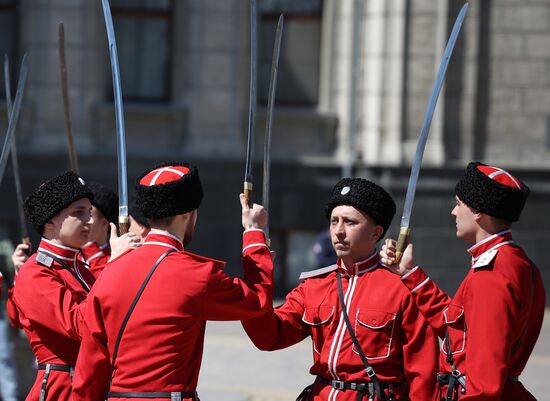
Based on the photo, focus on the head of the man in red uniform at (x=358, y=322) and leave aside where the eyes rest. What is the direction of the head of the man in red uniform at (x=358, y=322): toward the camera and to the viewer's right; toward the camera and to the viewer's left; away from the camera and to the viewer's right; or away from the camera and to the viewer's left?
toward the camera and to the viewer's left

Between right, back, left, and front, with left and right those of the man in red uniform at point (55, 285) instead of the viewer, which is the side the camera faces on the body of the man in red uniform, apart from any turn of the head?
right

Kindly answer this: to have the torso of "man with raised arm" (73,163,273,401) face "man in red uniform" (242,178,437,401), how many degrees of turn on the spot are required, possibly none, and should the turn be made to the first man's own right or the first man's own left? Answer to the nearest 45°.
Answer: approximately 45° to the first man's own right

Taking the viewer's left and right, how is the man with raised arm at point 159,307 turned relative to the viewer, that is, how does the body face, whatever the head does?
facing away from the viewer and to the right of the viewer

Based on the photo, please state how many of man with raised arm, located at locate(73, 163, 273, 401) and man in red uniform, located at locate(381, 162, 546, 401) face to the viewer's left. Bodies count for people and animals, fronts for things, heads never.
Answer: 1

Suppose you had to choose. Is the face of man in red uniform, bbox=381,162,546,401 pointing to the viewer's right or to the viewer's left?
to the viewer's left

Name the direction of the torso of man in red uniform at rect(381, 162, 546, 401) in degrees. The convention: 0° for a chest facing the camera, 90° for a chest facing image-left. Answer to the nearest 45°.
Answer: approximately 90°

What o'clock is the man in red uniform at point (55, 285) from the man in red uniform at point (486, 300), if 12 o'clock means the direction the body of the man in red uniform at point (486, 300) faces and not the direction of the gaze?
the man in red uniform at point (55, 285) is roughly at 12 o'clock from the man in red uniform at point (486, 300).

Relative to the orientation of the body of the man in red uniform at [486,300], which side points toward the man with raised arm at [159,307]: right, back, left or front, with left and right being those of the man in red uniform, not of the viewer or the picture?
front

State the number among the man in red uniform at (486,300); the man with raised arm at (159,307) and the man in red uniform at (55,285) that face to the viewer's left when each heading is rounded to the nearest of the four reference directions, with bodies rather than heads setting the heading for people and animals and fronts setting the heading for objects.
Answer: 1

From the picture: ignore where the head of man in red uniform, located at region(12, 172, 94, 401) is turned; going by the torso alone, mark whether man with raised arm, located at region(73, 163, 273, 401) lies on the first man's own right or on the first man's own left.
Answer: on the first man's own right

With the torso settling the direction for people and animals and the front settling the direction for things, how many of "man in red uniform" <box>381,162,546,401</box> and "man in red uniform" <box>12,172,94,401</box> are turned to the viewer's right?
1
